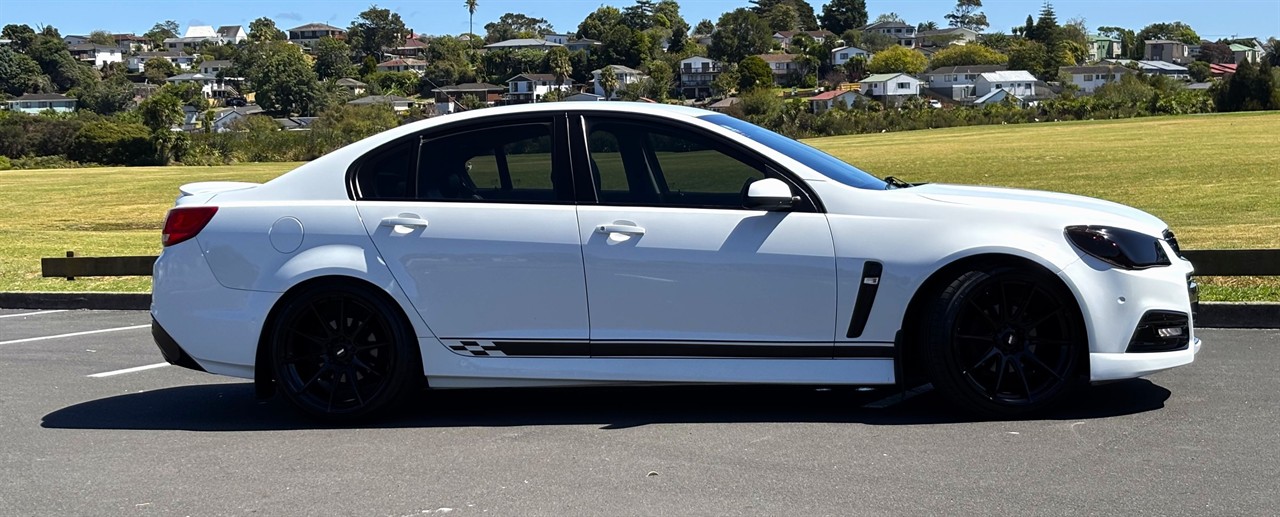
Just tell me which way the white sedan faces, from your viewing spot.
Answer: facing to the right of the viewer
